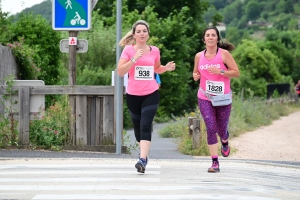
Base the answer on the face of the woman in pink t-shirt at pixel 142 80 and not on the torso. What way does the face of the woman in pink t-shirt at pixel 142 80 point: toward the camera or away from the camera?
toward the camera

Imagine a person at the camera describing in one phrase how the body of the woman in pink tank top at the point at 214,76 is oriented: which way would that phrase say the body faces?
toward the camera

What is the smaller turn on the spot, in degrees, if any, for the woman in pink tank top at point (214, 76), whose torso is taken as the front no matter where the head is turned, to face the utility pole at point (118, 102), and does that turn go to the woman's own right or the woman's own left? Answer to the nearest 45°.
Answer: approximately 135° to the woman's own right

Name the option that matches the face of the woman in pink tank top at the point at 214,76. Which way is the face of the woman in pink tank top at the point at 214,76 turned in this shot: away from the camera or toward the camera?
toward the camera

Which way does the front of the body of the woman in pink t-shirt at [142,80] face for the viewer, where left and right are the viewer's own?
facing the viewer

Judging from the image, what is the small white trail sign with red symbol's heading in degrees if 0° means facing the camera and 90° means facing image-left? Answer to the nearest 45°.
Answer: approximately 0°

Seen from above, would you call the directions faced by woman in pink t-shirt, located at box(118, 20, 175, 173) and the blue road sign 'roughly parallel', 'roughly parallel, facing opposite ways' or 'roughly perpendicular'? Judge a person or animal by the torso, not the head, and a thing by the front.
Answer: roughly parallel
